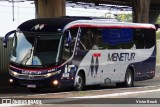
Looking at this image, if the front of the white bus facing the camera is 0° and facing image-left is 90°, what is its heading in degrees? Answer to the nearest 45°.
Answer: approximately 45°
